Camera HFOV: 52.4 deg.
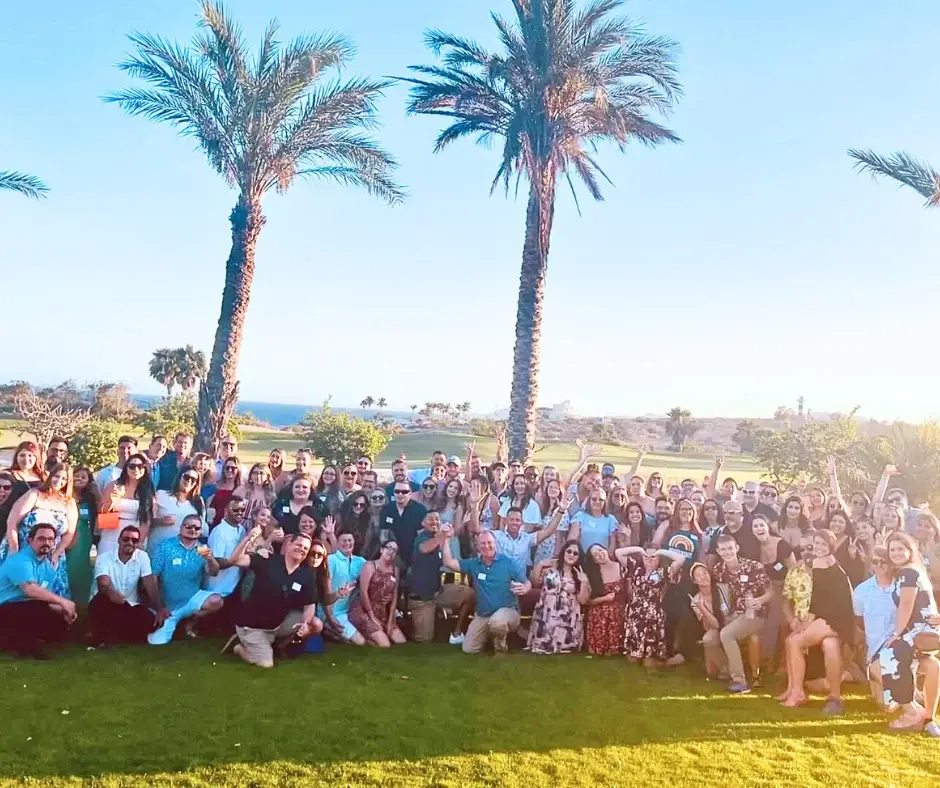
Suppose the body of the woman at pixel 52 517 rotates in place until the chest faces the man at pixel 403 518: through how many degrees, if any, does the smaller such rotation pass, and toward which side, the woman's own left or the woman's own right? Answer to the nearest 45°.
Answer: approximately 90° to the woman's own left

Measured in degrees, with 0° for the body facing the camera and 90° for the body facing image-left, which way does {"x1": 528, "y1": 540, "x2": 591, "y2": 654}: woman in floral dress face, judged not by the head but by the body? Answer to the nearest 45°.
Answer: approximately 0°

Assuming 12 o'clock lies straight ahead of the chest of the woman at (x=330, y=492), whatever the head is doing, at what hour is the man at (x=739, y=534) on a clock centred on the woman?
The man is roughly at 10 o'clock from the woman.

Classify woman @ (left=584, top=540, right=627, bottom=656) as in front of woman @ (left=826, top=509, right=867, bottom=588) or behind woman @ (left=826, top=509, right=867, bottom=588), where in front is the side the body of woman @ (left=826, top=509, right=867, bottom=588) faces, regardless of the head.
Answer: in front

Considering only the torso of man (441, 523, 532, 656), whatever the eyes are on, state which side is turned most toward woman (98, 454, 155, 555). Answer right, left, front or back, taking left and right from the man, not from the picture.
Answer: right

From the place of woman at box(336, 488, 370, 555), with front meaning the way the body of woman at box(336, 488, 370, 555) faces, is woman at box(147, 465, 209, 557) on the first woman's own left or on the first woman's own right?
on the first woman's own right
